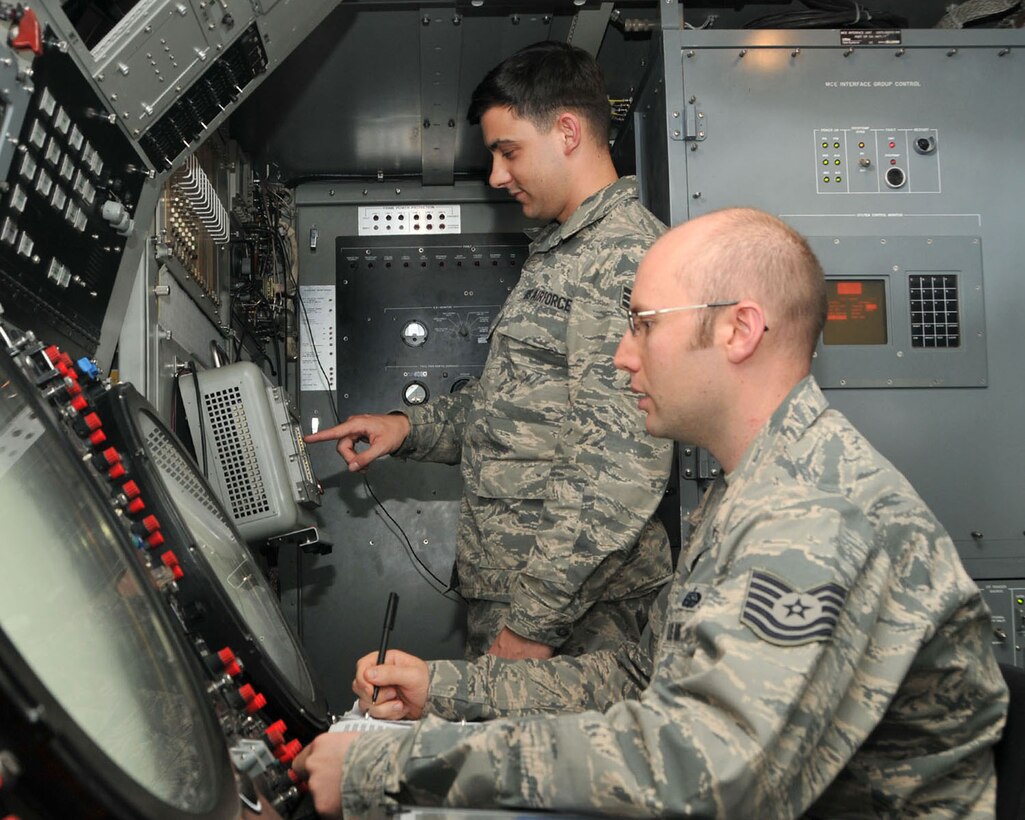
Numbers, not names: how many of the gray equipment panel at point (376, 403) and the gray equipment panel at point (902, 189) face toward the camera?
2

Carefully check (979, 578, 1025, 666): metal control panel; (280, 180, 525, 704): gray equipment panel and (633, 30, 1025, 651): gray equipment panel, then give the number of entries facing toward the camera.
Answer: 3

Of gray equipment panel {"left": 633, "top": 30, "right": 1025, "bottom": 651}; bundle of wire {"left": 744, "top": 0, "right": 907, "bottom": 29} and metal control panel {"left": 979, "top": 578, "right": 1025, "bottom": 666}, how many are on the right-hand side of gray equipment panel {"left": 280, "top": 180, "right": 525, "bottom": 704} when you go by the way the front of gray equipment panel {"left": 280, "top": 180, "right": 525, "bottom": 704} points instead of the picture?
0

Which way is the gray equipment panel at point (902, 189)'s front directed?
toward the camera

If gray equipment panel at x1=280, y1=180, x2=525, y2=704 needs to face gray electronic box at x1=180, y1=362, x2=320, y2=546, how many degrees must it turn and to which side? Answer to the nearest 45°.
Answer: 0° — it already faces it

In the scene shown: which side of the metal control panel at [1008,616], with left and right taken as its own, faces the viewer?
front

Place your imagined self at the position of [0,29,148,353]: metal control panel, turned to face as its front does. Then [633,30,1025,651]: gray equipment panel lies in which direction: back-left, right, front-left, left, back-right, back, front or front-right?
front-left

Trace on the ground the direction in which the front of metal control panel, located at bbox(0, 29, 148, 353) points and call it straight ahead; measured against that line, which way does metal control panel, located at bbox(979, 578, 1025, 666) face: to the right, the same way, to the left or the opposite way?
to the right

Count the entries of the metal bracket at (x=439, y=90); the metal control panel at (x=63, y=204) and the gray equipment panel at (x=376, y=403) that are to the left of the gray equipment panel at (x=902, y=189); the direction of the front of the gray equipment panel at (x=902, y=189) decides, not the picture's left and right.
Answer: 0

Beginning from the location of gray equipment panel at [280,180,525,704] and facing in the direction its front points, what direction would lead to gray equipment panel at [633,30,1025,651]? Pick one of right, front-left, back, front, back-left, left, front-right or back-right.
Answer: front-left

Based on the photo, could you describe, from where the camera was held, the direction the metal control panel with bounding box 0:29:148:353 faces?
facing the viewer and to the right of the viewer

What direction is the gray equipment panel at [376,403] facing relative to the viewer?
toward the camera

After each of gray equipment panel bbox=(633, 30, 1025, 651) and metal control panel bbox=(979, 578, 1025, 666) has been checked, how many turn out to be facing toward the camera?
2

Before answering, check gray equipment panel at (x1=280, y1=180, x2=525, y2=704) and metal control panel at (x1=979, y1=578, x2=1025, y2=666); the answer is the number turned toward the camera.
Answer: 2

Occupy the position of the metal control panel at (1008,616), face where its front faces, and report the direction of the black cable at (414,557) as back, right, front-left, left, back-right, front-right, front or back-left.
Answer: right
